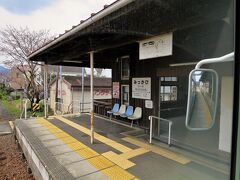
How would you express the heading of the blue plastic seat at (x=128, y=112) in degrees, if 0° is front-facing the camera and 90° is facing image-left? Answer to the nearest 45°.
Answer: approximately 45°

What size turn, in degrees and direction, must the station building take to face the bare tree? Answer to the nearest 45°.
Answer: approximately 90° to its right

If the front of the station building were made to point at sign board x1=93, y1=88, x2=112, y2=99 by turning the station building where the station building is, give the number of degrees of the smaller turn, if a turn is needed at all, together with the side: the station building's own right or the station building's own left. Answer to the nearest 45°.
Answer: approximately 135° to the station building's own right

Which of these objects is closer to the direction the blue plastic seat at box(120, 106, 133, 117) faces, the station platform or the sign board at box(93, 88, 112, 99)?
the station platform

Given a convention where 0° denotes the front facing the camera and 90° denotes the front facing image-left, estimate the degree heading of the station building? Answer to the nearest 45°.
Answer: approximately 45°

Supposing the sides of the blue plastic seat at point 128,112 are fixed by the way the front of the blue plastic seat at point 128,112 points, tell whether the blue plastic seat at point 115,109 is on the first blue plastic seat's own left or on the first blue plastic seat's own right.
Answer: on the first blue plastic seat's own right

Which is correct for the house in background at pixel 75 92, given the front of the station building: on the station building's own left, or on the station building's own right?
on the station building's own right

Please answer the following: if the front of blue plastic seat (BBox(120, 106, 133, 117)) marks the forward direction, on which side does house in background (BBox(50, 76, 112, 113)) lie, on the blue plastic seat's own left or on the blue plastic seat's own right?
on the blue plastic seat's own right

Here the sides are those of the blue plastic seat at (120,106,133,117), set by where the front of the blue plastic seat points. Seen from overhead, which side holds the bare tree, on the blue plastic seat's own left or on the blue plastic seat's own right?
on the blue plastic seat's own right
